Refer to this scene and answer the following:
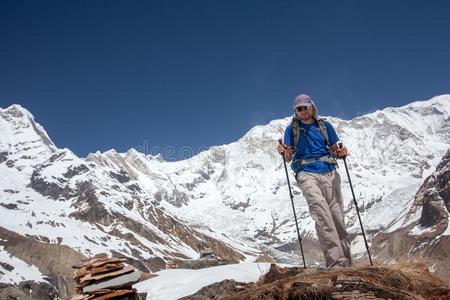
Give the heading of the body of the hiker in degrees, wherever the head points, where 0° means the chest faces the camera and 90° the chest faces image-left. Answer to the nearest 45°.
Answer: approximately 0°
